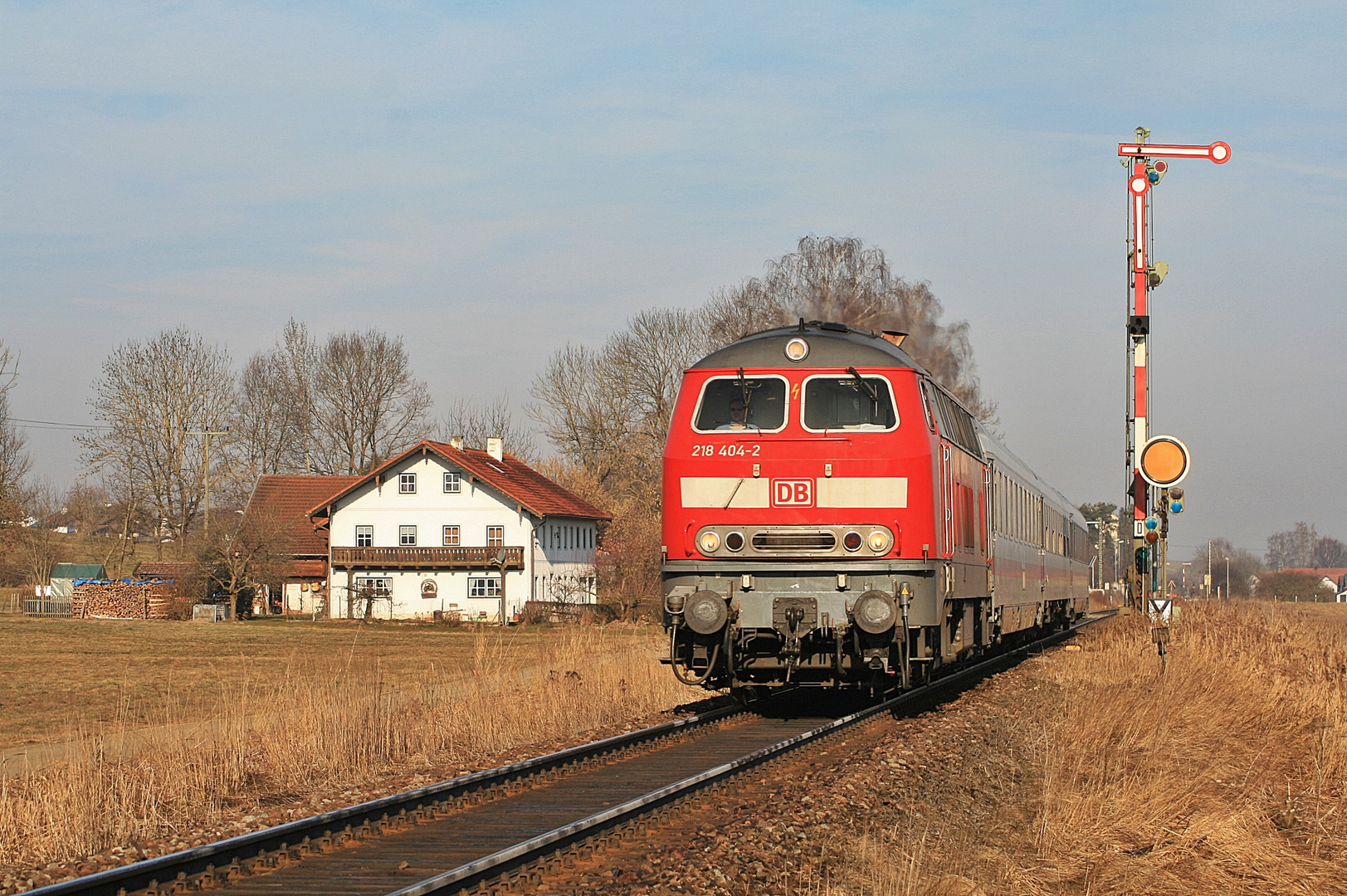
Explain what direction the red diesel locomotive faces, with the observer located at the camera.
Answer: facing the viewer

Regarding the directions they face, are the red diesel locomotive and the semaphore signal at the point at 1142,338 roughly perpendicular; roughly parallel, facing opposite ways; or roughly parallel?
roughly parallel

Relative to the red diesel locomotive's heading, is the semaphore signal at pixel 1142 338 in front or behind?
behind

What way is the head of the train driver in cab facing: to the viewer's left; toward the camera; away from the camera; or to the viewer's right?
toward the camera

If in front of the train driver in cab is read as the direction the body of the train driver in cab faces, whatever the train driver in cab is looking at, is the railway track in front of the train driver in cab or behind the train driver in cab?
in front

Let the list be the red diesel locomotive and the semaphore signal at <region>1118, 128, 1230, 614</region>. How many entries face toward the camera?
2

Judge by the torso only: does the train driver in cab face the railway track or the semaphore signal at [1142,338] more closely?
the railway track

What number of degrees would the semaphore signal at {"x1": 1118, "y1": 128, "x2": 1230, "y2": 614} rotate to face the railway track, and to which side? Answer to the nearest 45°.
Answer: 0° — it already faces it

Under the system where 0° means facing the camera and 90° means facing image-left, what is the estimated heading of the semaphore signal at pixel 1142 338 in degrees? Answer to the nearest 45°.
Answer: approximately 0°

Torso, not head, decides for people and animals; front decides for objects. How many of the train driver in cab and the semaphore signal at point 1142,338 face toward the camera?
2

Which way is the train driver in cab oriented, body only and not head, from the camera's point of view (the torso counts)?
toward the camera
